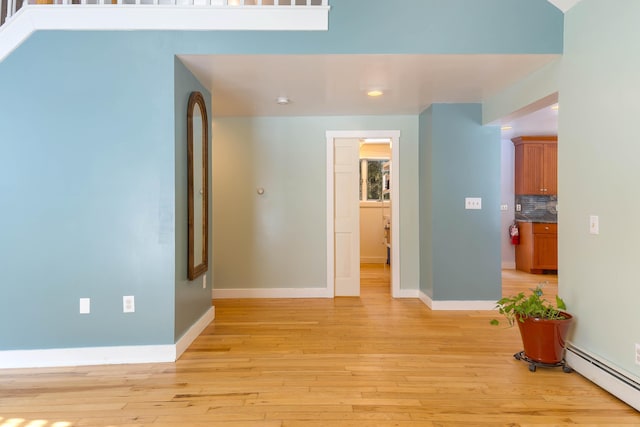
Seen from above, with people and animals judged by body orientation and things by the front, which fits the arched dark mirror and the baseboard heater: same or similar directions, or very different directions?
very different directions

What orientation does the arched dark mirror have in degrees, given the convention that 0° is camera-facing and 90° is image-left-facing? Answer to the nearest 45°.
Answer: approximately 270°

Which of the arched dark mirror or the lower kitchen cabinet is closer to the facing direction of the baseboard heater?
the arched dark mirror

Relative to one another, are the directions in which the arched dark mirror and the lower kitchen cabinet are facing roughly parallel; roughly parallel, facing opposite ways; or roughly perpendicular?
roughly perpendicular

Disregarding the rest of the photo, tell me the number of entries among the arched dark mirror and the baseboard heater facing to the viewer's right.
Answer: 1

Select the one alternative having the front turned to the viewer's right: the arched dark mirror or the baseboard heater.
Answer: the arched dark mirror

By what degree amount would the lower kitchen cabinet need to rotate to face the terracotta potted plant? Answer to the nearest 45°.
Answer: approximately 45° to its right

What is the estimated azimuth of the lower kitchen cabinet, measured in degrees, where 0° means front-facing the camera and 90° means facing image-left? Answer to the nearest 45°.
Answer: approximately 315°

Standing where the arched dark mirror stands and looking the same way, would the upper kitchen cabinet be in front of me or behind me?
in front

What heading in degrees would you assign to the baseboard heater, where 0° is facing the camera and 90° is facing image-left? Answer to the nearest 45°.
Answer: approximately 45°

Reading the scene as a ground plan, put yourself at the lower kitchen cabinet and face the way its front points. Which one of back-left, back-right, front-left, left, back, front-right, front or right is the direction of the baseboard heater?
front-right

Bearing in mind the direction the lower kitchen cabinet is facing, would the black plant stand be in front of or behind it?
in front

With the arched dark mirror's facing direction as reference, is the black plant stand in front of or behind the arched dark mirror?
in front

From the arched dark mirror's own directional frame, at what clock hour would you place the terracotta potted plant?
The terracotta potted plant is roughly at 1 o'clock from the arched dark mirror.
